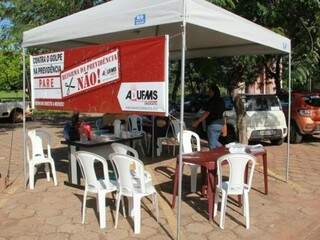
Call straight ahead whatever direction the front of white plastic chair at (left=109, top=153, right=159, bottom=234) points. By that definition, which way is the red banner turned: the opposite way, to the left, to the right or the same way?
the opposite way

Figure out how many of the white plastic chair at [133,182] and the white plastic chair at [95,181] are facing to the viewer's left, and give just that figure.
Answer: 0

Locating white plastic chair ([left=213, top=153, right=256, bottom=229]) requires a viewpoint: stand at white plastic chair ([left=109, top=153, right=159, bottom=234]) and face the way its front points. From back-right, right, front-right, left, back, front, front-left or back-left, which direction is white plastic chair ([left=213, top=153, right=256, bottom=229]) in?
front-right

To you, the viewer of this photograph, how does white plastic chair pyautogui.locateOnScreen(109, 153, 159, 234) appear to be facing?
facing away from the viewer and to the right of the viewer

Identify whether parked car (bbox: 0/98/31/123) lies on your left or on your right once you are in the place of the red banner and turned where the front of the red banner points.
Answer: on your right
